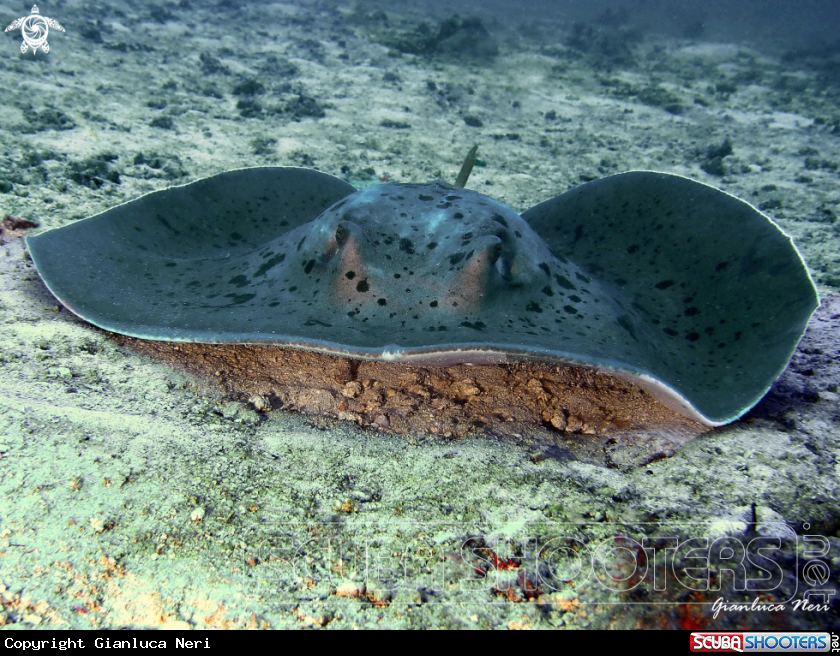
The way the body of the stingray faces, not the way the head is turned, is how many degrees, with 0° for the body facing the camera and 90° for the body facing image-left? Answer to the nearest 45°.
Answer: approximately 0°
